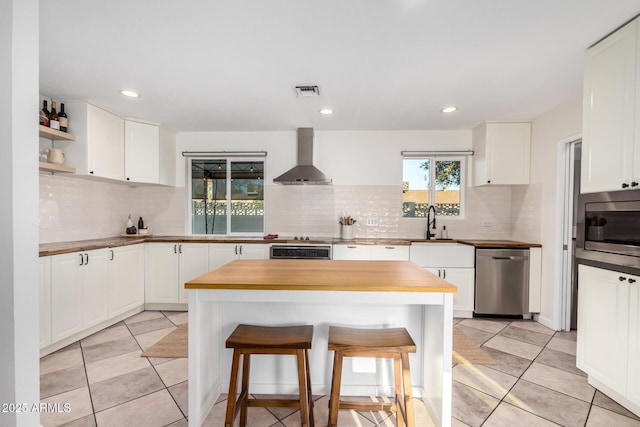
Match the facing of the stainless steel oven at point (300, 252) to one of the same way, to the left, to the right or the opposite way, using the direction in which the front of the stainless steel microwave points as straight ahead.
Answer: to the left

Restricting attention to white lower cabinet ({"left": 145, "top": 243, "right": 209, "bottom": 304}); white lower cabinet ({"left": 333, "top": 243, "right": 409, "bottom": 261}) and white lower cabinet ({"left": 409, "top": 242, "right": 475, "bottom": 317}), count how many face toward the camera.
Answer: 3

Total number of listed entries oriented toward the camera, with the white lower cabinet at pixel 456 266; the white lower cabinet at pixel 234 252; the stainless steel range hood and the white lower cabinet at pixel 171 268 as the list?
4

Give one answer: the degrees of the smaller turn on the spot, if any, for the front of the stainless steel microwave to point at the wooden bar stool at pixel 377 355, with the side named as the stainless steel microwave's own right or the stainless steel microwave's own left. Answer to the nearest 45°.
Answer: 0° — it already faces it

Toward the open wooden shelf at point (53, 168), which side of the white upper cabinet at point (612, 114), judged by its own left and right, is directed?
front

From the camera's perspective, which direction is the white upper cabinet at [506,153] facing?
toward the camera

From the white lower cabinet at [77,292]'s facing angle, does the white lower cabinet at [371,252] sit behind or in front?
in front

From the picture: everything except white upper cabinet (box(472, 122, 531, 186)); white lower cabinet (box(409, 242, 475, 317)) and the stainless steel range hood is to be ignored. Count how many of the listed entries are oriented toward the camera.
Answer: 3

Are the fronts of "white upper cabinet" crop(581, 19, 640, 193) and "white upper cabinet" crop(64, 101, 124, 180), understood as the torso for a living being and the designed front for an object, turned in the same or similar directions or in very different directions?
very different directions

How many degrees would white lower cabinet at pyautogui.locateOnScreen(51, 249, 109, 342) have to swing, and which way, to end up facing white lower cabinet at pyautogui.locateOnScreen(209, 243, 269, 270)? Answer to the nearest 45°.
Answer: approximately 45° to its left

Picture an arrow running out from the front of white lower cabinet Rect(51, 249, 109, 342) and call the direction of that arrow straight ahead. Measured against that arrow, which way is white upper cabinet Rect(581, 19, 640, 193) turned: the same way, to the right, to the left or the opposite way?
the opposite way

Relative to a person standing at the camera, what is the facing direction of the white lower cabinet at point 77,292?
facing the viewer and to the right of the viewer

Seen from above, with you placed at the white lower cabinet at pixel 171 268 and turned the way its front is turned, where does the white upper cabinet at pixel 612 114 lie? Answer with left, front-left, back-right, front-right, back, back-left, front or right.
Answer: front-left

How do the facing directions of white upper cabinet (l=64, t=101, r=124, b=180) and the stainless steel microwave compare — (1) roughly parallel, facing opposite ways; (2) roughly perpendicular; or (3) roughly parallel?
roughly parallel, facing opposite ways

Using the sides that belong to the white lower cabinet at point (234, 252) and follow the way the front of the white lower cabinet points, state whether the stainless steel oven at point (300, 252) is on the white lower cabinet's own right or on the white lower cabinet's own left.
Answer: on the white lower cabinet's own left

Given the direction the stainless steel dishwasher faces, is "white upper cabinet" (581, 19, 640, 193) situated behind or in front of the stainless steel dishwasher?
in front

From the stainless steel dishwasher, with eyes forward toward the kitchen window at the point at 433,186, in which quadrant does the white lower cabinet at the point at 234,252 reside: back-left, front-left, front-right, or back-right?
front-left
